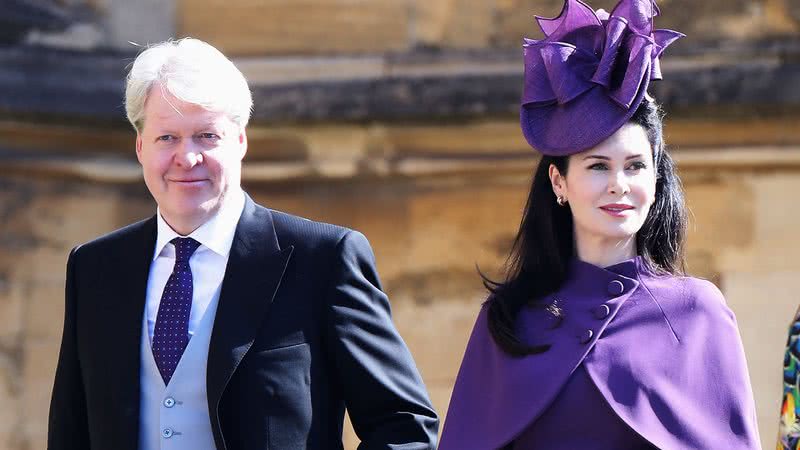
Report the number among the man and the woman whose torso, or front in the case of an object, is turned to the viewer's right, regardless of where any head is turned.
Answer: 0

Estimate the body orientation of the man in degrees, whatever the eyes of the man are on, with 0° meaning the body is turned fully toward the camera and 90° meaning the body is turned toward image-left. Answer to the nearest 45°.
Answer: approximately 45°

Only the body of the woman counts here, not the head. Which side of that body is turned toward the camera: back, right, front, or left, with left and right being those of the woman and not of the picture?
front

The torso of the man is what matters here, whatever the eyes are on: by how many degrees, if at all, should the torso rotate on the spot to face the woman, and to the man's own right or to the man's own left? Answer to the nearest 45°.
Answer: approximately 135° to the man's own left

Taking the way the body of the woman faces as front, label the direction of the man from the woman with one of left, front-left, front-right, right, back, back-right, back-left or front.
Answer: right
